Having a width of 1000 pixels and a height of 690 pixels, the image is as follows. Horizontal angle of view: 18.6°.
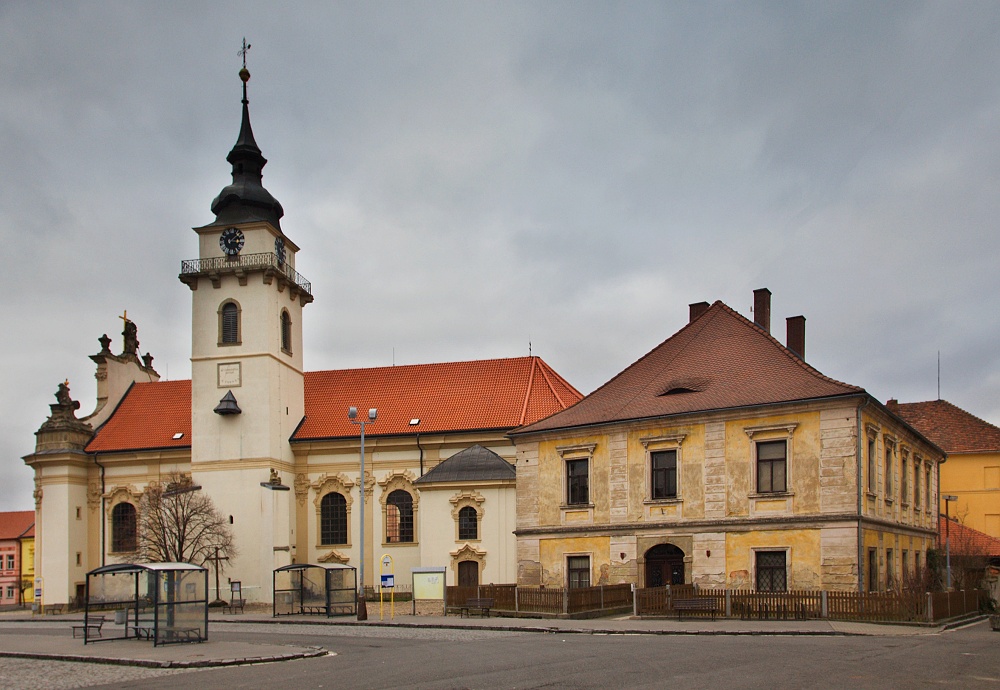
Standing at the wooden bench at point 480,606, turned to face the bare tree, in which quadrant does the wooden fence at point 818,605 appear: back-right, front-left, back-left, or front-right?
back-right

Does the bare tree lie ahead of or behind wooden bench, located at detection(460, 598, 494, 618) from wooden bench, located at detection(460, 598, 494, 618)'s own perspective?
behind

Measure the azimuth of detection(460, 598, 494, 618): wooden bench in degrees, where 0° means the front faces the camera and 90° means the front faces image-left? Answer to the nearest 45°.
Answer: approximately 0°

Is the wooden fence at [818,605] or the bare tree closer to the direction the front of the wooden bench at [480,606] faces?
the wooden fence
